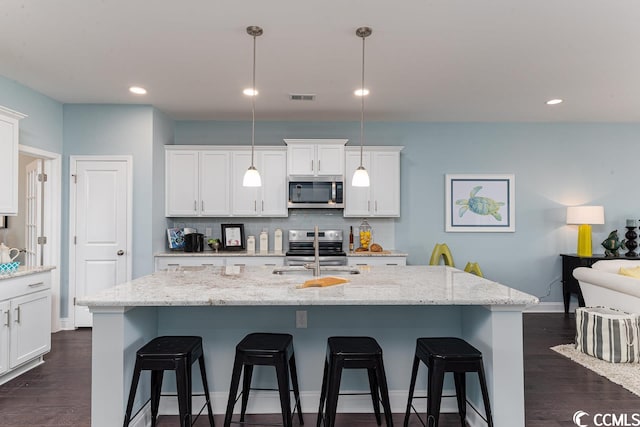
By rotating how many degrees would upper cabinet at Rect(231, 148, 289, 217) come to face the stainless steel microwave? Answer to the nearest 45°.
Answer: approximately 90° to its left

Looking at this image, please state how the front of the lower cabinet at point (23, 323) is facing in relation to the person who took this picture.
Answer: facing the viewer and to the right of the viewer

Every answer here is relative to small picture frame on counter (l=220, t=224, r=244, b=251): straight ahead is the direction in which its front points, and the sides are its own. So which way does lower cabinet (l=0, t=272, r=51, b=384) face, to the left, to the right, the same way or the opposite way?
to the left

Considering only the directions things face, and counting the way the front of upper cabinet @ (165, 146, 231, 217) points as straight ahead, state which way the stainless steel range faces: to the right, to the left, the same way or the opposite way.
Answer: the same way

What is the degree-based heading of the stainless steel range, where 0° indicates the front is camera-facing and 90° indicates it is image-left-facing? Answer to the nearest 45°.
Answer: approximately 0°

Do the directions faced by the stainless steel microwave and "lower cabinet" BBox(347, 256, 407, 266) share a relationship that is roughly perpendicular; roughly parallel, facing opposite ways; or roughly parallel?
roughly parallel

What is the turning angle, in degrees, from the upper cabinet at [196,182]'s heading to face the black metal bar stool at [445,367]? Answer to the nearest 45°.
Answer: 0° — it already faces it

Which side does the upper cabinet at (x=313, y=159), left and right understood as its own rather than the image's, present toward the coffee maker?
right

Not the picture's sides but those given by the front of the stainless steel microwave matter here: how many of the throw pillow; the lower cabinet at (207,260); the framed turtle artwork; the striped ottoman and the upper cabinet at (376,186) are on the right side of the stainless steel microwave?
1

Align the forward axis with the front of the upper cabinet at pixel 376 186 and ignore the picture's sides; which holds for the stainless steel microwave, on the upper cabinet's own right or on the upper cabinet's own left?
on the upper cabinet's own right

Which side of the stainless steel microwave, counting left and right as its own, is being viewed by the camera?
front

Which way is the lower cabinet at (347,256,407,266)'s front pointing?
toward the camera

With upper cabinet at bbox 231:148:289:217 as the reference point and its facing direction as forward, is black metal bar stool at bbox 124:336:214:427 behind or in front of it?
in front

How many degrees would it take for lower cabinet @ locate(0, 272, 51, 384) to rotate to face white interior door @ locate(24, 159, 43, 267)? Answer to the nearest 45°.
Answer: approximately 135° to its left

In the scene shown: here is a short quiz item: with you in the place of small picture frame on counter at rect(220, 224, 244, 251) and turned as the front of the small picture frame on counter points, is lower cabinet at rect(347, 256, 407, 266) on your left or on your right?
on your left

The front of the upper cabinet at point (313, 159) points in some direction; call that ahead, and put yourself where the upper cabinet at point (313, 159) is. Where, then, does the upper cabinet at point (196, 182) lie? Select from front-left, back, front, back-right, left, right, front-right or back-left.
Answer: right

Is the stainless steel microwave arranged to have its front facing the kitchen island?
yes

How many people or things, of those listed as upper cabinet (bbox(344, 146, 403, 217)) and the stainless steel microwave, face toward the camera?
2

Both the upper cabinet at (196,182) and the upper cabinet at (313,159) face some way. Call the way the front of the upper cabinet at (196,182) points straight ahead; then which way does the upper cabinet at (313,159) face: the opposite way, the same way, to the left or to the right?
the same way

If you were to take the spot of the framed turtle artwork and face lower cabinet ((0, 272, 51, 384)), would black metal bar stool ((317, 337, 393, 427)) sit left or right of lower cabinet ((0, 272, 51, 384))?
left
